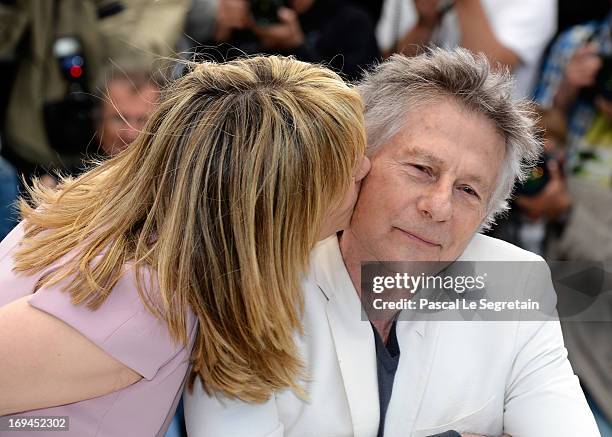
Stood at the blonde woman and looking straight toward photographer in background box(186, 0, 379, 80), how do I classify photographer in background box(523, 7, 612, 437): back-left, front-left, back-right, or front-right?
front-right

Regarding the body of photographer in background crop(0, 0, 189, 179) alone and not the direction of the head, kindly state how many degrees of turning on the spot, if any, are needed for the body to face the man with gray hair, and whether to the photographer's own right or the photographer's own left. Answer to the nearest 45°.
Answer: approximately 45° to the photographer's own left

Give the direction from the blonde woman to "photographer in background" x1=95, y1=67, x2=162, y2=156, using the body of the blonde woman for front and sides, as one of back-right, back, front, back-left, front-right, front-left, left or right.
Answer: left

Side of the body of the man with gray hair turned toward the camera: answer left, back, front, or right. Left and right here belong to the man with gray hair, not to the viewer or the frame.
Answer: front

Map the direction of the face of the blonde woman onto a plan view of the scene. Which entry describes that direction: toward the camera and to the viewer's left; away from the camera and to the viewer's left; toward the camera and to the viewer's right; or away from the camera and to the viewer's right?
away from the camera and to the viewer's right

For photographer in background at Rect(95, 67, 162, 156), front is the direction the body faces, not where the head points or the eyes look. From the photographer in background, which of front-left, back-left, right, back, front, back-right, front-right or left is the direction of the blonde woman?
front

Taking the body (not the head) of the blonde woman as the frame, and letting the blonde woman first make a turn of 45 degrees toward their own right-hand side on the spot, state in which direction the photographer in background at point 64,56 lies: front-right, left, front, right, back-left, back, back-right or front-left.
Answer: back-left

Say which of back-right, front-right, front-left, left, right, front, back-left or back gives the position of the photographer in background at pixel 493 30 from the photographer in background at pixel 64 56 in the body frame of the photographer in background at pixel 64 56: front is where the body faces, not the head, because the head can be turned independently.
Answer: left

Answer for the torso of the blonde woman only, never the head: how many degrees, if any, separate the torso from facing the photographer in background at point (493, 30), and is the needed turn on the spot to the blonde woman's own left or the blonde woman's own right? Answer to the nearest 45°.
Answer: approximately 45° to the blonde woman's own left

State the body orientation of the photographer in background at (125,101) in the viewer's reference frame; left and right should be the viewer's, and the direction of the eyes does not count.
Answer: facing the viewer

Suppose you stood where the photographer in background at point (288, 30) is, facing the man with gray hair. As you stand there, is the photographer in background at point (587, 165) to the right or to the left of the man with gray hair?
left

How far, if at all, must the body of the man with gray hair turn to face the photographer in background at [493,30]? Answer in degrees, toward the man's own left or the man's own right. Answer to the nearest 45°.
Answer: approximately 180°

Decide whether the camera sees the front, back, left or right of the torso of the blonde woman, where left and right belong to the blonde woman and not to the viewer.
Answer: right

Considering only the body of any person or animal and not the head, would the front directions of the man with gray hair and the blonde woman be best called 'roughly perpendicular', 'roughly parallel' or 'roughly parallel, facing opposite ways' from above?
roughly perpendicular
